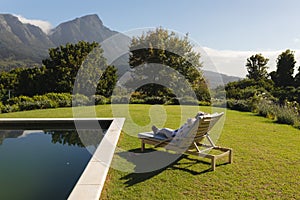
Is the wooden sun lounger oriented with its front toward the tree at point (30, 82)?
yes

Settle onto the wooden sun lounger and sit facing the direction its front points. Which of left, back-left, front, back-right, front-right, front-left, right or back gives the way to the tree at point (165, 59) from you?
front-right

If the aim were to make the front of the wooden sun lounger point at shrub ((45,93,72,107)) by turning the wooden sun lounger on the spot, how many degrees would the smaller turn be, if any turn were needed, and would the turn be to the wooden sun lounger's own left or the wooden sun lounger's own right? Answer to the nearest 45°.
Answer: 0° — it already faces it

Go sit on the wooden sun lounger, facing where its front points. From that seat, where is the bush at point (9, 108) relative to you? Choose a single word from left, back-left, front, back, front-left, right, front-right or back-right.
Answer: front

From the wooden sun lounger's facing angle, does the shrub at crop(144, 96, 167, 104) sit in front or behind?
in front

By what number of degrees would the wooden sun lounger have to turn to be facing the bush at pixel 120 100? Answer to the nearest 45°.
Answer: approximately 45° to its right

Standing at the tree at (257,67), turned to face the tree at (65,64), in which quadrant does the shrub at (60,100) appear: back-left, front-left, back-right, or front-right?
front-left

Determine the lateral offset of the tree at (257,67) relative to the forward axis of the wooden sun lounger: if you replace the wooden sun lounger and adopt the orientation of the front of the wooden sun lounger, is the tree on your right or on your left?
on your right

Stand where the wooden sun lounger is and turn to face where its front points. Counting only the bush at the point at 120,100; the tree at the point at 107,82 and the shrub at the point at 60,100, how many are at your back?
0

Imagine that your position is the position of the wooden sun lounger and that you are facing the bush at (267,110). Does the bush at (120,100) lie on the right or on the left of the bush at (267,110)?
left

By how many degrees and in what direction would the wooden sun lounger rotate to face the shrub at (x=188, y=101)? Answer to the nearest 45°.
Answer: approximately 45° to its right

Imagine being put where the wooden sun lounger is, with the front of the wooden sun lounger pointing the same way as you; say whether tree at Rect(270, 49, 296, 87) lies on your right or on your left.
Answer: on your right

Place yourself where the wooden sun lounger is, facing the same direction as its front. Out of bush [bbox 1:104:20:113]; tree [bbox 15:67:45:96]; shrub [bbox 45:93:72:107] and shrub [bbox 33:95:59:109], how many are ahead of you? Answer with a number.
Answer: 4

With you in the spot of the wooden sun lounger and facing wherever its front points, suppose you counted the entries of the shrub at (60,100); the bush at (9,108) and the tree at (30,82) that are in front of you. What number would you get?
3

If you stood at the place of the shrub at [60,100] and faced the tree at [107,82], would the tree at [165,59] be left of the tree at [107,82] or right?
right

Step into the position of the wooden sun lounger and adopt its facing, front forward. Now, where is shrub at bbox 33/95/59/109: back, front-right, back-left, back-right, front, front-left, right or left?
front

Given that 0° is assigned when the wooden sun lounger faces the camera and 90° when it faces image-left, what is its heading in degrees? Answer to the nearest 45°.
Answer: approximately 135°

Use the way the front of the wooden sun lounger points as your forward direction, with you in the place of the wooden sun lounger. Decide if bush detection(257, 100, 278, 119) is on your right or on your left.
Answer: on your right
